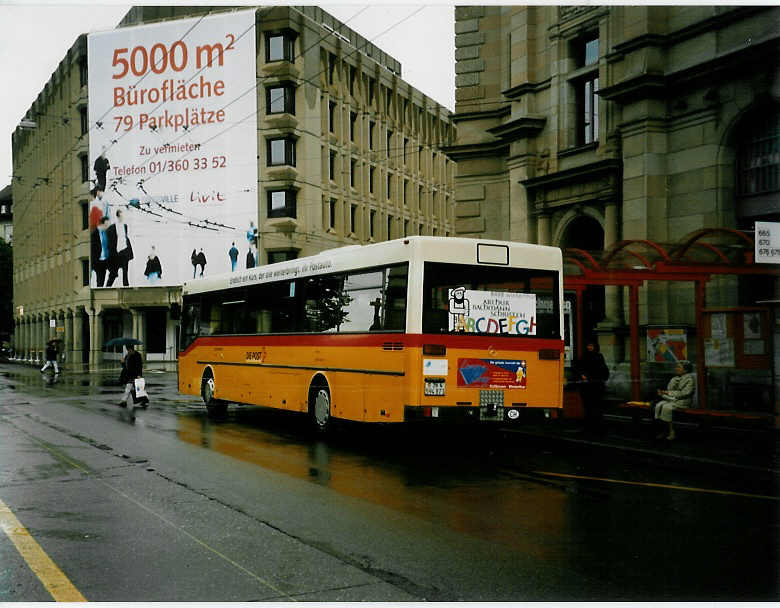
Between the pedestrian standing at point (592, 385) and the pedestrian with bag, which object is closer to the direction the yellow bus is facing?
the pedestrian with bag

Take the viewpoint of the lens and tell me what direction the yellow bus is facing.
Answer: facing away from the viewer and to the left of the viewer

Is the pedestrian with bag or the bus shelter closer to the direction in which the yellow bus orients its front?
the pedestrian with bag

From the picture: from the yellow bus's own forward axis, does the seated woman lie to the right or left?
on its right

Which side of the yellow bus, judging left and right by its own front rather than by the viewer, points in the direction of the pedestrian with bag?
front

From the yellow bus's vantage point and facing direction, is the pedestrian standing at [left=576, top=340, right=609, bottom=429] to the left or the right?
on its right

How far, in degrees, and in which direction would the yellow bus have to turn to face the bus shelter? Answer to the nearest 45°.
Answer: approximately 90° to its right
